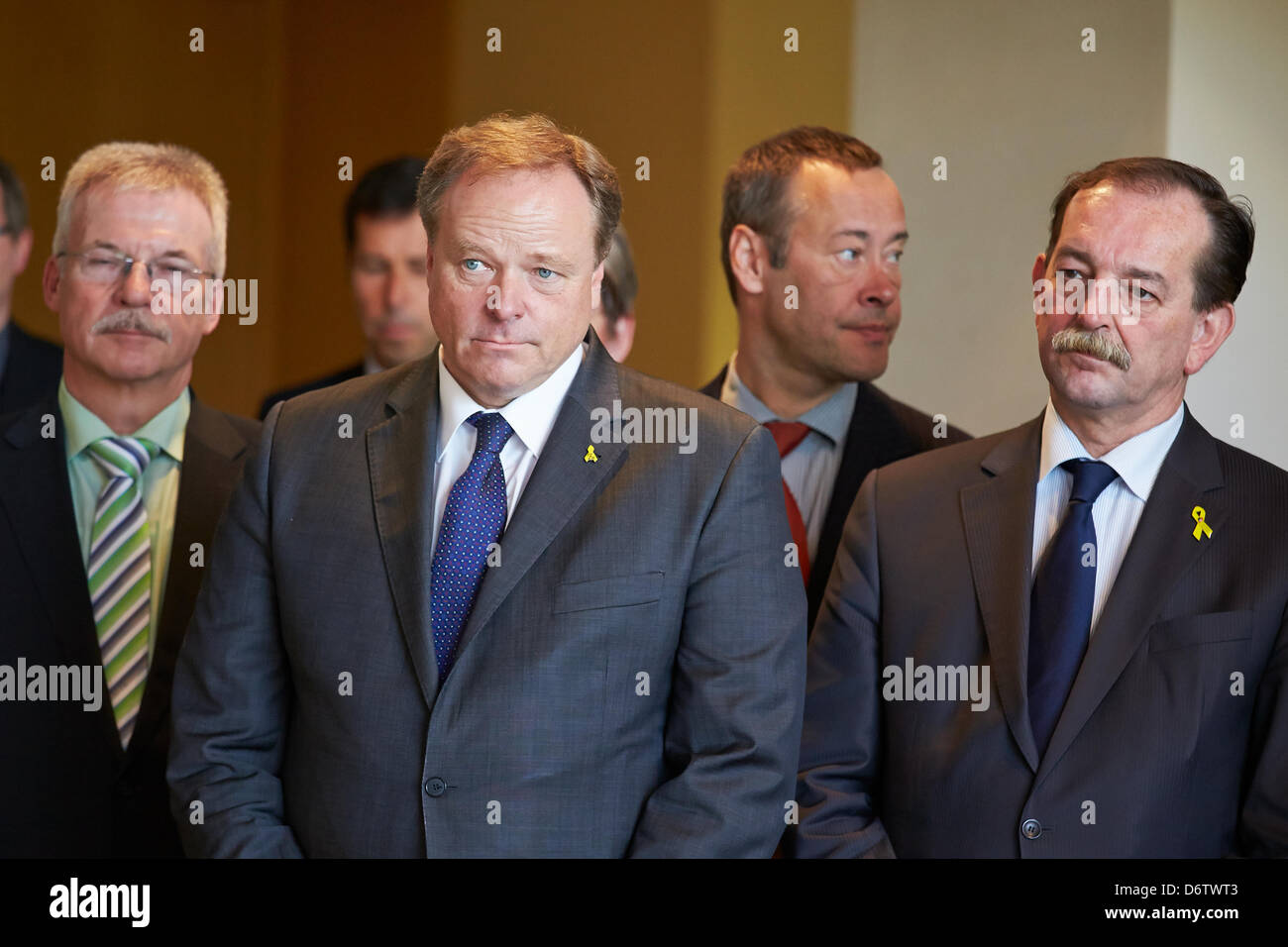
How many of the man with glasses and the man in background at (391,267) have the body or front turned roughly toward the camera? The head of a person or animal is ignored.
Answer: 2

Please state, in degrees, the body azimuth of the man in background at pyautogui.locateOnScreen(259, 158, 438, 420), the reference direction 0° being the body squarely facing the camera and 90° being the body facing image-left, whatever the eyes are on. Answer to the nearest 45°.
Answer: approximately 0°

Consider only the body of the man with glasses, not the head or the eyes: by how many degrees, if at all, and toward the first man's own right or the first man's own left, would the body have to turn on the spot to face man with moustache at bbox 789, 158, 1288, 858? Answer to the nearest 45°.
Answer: approximately 45° to the first man's own left

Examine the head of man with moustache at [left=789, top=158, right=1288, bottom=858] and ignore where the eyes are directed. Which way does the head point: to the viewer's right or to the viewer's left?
to the viewer's left

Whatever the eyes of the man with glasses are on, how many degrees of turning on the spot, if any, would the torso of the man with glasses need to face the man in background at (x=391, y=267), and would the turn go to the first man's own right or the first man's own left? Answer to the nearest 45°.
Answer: approximately 135° to the first man's own left

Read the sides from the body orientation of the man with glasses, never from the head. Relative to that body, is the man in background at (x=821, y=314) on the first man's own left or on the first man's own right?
on the first man's own left

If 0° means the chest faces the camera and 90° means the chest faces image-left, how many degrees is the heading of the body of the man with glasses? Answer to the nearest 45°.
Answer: approximately 0°
